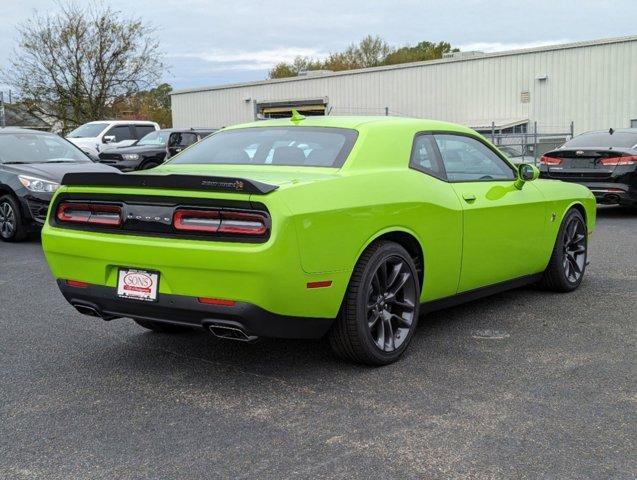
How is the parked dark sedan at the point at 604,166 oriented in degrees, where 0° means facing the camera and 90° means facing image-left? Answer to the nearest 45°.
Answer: approximately 225°

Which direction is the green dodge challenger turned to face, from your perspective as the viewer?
facing away from the viewer and to the right of the viewer

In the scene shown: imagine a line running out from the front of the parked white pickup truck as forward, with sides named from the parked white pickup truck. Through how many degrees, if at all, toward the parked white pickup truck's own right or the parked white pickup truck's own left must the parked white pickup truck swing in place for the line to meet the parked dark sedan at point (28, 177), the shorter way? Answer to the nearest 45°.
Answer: approximately 45° to the parked white pickup truck's own left

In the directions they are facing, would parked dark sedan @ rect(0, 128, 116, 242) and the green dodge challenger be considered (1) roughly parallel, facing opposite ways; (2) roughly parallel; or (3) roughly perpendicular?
roughly perpendicular

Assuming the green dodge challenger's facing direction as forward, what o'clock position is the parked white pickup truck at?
The parked white pickup truck is roughly at 10 o'clock from the green dodge challenger.

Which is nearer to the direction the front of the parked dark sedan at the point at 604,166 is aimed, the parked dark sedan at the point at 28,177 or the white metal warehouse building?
the white metal warehouse building

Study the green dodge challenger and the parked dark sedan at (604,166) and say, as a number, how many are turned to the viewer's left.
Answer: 0

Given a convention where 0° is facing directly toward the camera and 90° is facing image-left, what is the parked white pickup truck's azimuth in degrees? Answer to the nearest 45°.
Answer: approximately 45°

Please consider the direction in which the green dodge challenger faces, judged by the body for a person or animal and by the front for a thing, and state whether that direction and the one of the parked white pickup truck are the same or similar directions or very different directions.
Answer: very different directions

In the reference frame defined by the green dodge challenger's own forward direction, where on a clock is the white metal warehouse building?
The white metal warehouse building is roughly at 11 o'clock from the green dodge challenger.

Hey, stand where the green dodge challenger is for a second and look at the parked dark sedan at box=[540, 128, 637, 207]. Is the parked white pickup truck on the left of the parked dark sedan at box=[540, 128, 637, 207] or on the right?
left

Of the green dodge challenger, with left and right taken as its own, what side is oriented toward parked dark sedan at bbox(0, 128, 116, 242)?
left

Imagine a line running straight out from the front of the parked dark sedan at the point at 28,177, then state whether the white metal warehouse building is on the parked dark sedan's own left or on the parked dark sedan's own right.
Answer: on the parked dark sedan's own left

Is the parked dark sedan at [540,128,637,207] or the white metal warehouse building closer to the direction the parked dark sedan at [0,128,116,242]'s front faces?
the parked dark sedan

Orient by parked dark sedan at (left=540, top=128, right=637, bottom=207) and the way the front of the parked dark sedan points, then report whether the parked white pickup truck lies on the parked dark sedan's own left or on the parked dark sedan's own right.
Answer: on the parked dark sedan's own left

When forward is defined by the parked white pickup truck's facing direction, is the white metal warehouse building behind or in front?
behind
